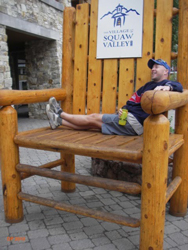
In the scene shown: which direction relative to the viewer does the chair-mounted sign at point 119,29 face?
toward the camera

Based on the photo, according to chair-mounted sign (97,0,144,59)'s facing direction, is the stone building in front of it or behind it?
behind

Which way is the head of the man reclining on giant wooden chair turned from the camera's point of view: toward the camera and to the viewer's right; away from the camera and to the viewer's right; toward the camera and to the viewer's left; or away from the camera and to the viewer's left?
toward the camera and to the viewer's left
